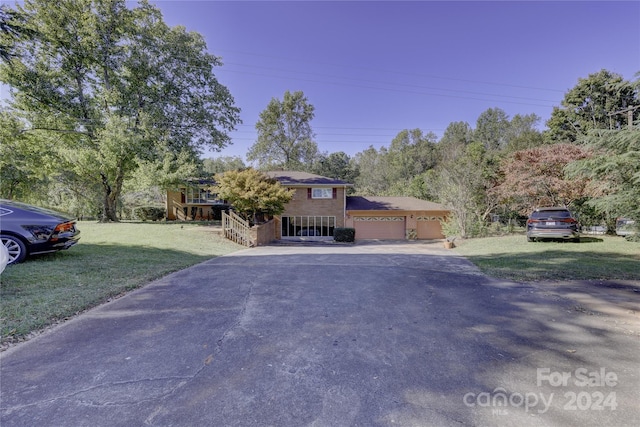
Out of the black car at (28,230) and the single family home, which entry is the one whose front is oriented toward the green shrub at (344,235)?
the single family home

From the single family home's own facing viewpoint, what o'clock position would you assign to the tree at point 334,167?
The tree is roughly at 6 o'clock from the single family home.

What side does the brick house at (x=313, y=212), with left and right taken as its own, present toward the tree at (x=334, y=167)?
back

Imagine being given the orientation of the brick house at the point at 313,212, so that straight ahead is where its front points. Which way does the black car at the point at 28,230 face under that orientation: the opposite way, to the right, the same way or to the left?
to the right

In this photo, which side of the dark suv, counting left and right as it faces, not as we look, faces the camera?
back
